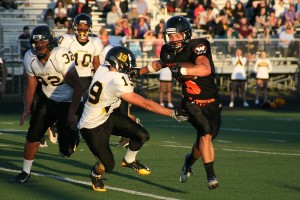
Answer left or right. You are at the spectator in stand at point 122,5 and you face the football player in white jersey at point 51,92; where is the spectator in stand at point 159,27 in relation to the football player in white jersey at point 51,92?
left

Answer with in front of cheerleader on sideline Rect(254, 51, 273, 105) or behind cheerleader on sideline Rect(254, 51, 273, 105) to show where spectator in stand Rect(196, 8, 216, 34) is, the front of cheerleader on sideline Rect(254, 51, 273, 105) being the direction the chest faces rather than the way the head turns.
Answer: behind

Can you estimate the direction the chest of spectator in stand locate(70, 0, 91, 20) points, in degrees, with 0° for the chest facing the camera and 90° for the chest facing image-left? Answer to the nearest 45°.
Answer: approximately 0°

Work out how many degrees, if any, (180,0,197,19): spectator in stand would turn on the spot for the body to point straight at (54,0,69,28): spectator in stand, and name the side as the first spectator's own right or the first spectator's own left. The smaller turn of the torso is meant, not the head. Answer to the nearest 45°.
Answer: approximately 45° to the first spectator's own right
